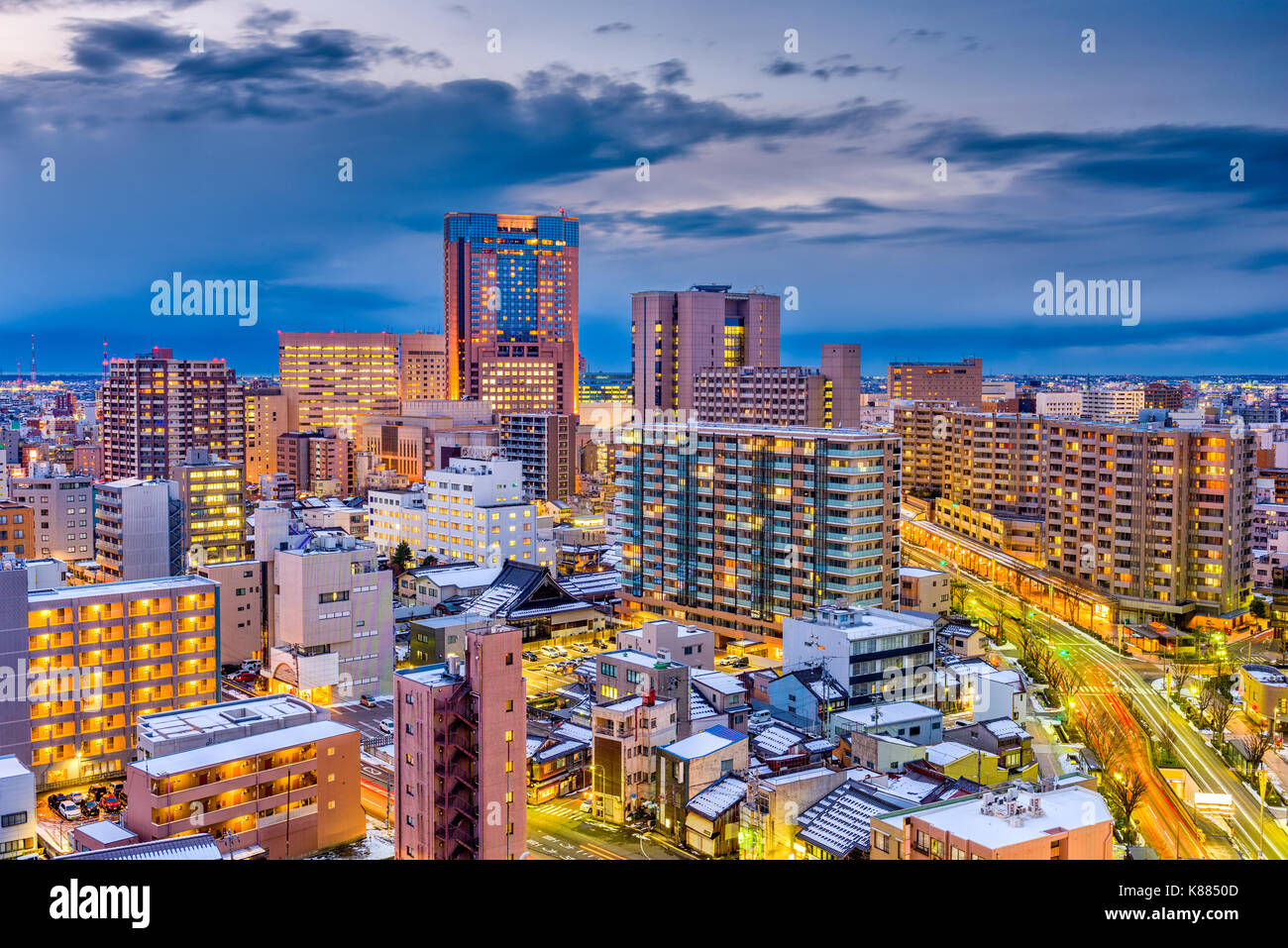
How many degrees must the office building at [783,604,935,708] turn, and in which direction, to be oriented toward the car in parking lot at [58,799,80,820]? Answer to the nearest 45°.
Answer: approximately 90° to its right

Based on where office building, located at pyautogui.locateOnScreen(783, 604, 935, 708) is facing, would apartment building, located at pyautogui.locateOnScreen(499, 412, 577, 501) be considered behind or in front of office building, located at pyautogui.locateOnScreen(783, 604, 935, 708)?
behind

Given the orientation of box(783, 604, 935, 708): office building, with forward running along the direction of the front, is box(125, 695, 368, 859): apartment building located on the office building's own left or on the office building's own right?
on the office building's own right

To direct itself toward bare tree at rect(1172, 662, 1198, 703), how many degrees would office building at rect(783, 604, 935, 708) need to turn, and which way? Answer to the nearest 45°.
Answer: approximately 90° to its left

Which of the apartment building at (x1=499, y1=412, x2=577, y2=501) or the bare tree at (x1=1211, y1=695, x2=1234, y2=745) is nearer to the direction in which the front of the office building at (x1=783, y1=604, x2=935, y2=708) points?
the bare tree

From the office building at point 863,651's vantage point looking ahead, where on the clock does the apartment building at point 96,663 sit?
The apartment building is roughly at 4 o'clock from the office building.

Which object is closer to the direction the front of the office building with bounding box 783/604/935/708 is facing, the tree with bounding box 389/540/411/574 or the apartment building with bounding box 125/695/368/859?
the apartment building

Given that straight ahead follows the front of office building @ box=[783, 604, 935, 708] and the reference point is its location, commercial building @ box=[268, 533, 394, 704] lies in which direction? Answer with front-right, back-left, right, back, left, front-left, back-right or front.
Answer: back-right

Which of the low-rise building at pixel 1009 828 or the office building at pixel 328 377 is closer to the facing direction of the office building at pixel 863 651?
the low-rise building

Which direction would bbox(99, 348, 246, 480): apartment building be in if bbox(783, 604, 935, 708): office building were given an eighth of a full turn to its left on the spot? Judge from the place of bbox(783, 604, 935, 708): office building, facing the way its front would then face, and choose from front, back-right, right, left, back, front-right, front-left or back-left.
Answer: back-left

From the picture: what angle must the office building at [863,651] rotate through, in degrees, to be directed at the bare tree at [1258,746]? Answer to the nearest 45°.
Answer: approximately 45° to its left

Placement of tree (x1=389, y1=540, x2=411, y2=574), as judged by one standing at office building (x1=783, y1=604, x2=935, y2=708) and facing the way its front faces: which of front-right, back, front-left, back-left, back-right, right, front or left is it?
back

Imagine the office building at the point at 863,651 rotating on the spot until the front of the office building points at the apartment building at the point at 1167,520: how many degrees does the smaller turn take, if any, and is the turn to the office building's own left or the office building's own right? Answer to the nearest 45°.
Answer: approximately 90° to the office building's own left

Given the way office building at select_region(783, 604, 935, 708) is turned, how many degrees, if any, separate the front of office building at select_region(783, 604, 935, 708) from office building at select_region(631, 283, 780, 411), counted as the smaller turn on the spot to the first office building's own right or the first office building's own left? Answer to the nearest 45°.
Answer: approximately 135° to the first office building's own left

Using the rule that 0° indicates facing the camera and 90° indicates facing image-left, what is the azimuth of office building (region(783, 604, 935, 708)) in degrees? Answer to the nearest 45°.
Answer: approximately 315°

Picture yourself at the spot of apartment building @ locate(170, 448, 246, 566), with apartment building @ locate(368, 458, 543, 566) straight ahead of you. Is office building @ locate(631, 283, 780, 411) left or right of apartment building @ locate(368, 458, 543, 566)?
left

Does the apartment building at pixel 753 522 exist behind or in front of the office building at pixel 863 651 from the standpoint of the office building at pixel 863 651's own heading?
behind
